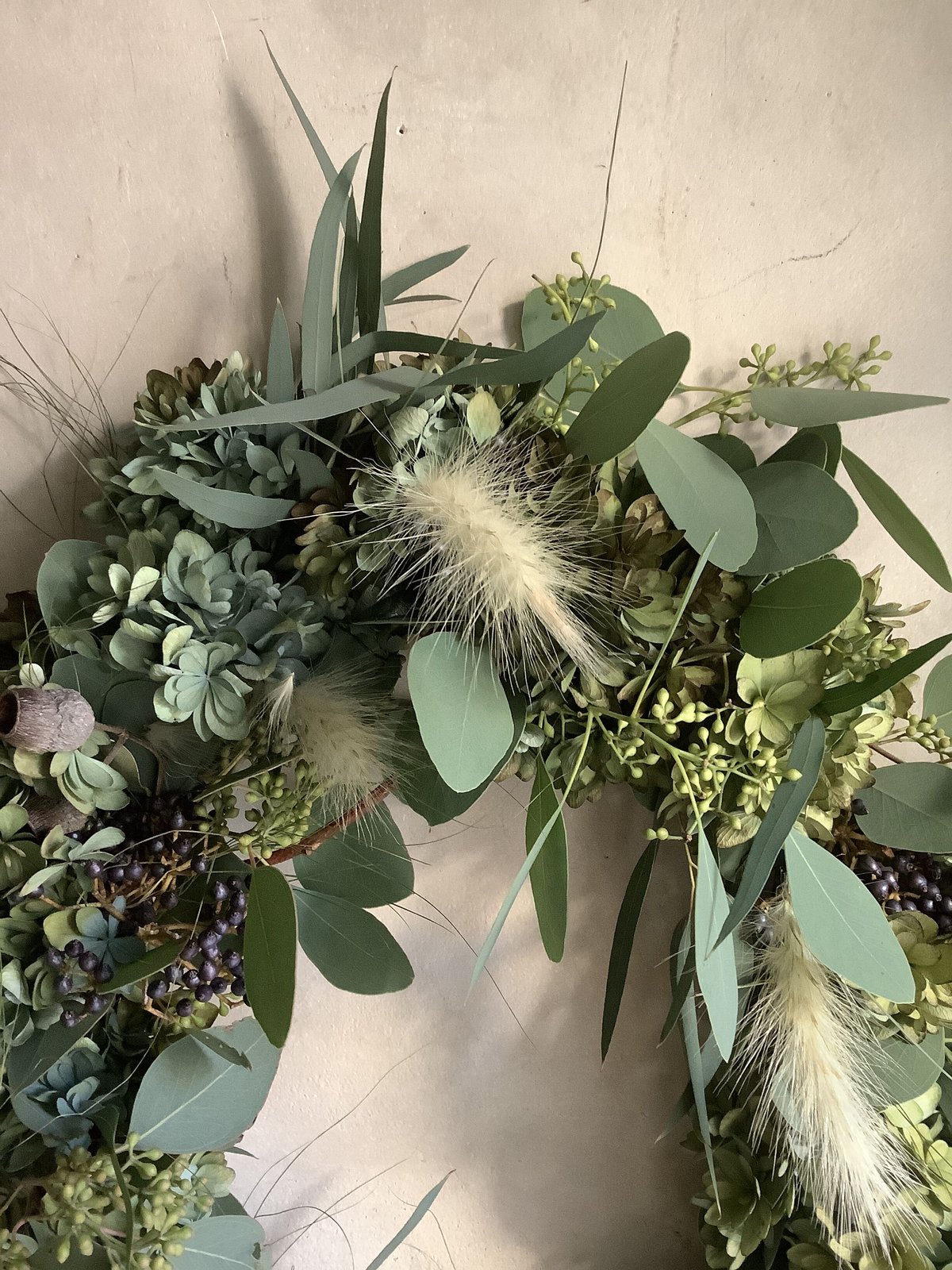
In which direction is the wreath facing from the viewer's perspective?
toward the camera
